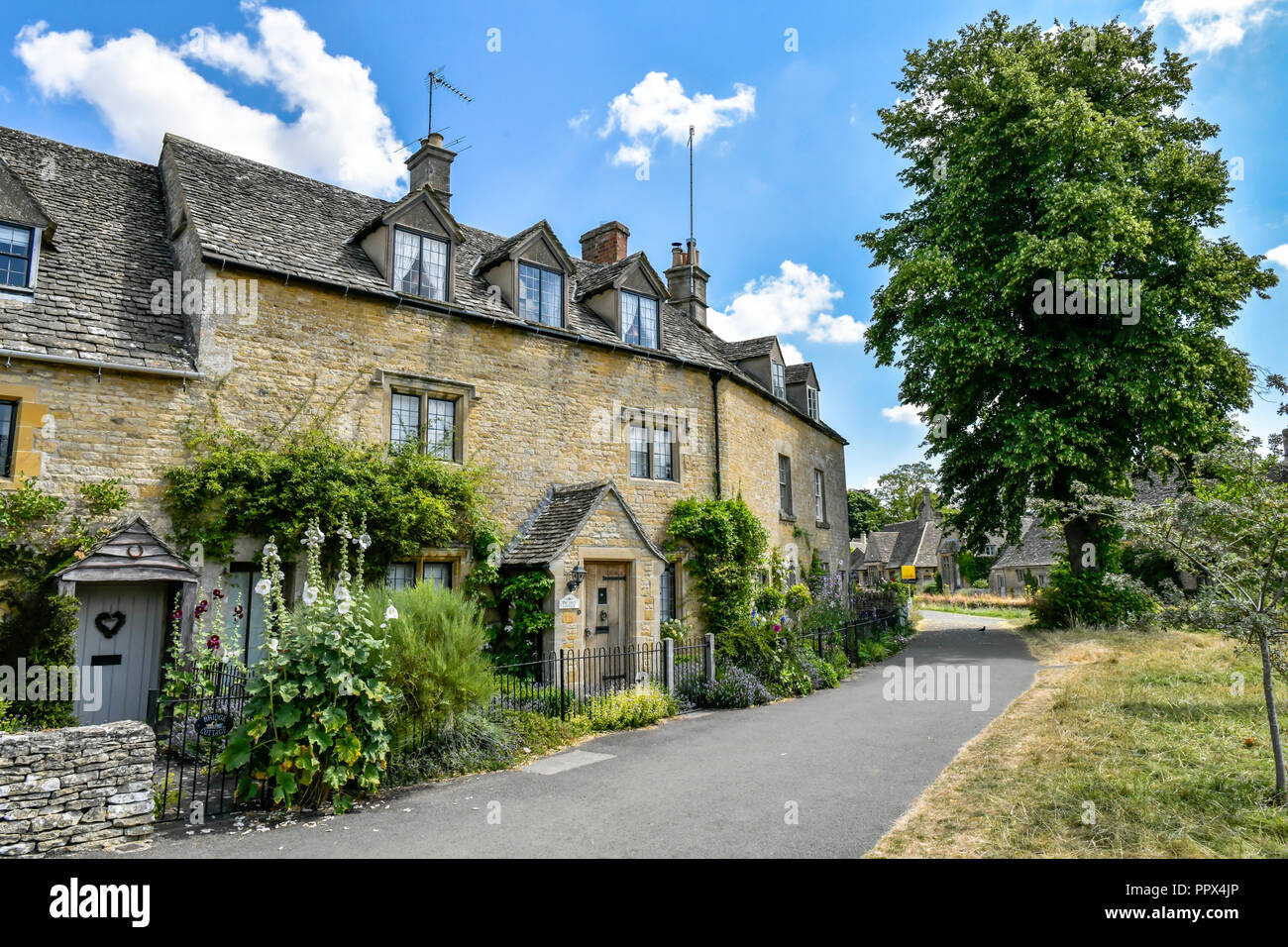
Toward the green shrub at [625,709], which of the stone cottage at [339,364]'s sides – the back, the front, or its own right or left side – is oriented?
front

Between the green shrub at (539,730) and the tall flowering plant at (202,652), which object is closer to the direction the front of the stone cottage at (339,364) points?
the green shrub

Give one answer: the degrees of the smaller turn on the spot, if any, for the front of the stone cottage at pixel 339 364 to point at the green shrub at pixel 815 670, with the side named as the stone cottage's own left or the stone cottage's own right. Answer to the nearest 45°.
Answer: approximately 45° to the stone cottage's own left

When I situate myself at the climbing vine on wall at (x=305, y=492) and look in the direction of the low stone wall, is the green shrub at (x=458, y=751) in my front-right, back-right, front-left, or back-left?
front-left

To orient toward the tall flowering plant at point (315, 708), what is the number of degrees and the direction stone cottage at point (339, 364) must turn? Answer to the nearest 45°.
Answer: approximately 45° to its right

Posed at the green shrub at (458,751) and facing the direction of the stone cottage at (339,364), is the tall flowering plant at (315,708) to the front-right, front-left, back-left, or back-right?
back-left

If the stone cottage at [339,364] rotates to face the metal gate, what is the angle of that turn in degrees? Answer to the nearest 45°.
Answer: approximately 45° to its right

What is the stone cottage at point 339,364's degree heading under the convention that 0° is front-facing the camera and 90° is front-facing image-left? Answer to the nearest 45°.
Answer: approximately 315°
